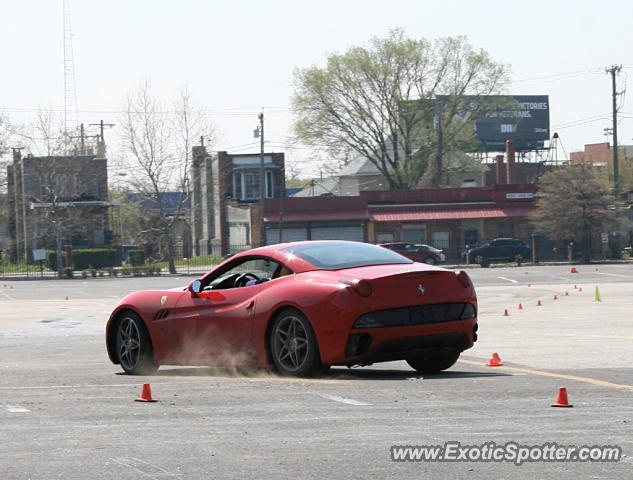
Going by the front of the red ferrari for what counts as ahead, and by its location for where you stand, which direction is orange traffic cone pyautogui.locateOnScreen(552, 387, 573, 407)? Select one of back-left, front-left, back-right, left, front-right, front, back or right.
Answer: back

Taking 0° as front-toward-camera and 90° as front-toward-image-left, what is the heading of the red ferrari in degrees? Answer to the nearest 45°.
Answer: approximately 135°
